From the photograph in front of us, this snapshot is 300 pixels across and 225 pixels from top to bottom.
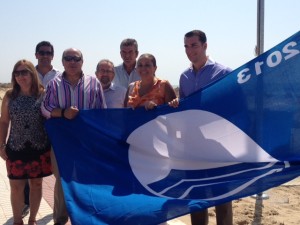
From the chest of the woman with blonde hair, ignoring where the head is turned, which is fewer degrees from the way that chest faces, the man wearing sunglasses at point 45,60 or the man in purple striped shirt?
the man in purple striped shirt

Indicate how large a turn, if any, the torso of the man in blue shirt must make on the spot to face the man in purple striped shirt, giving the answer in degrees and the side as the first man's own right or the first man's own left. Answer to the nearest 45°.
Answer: approximately 45° to the first man's own right

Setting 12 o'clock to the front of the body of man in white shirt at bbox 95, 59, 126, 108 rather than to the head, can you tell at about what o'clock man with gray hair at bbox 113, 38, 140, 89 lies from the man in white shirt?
The man with gray hair is roughly at 7 o'clock from the man in white shirt.

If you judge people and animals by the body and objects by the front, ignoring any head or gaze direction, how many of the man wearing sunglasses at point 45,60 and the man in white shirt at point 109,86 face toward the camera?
2

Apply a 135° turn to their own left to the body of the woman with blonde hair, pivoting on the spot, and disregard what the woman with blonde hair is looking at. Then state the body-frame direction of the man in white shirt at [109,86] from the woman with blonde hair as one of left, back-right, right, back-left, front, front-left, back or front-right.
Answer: front-right

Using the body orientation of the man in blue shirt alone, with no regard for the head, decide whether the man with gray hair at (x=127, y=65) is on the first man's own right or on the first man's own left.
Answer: on the first man's own right

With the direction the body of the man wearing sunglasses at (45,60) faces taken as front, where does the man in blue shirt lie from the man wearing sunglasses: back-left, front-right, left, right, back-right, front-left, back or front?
front-left

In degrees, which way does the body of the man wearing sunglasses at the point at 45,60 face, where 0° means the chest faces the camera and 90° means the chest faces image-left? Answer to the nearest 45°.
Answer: approximately 0°

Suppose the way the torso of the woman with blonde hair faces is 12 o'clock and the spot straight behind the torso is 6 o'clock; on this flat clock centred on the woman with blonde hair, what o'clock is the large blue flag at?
The large blue flag is roughly at 10 o'clock from the woman with blonde hair.

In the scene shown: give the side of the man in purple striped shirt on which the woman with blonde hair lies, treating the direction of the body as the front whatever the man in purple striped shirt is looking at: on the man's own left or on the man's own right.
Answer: on the man's own right

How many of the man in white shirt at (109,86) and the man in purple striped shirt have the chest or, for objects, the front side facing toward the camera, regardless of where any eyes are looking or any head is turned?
2
